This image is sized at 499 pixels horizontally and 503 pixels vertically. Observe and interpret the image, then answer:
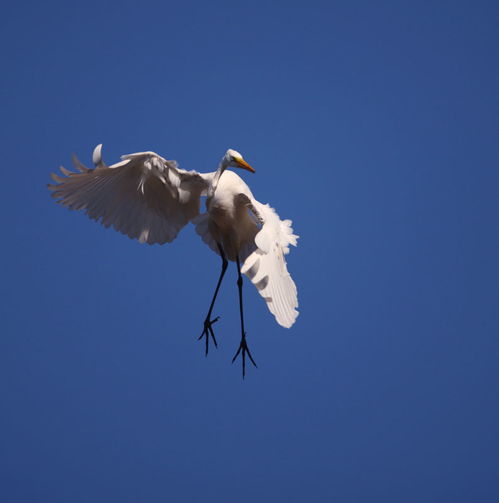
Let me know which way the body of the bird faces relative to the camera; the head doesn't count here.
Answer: toward the camera
